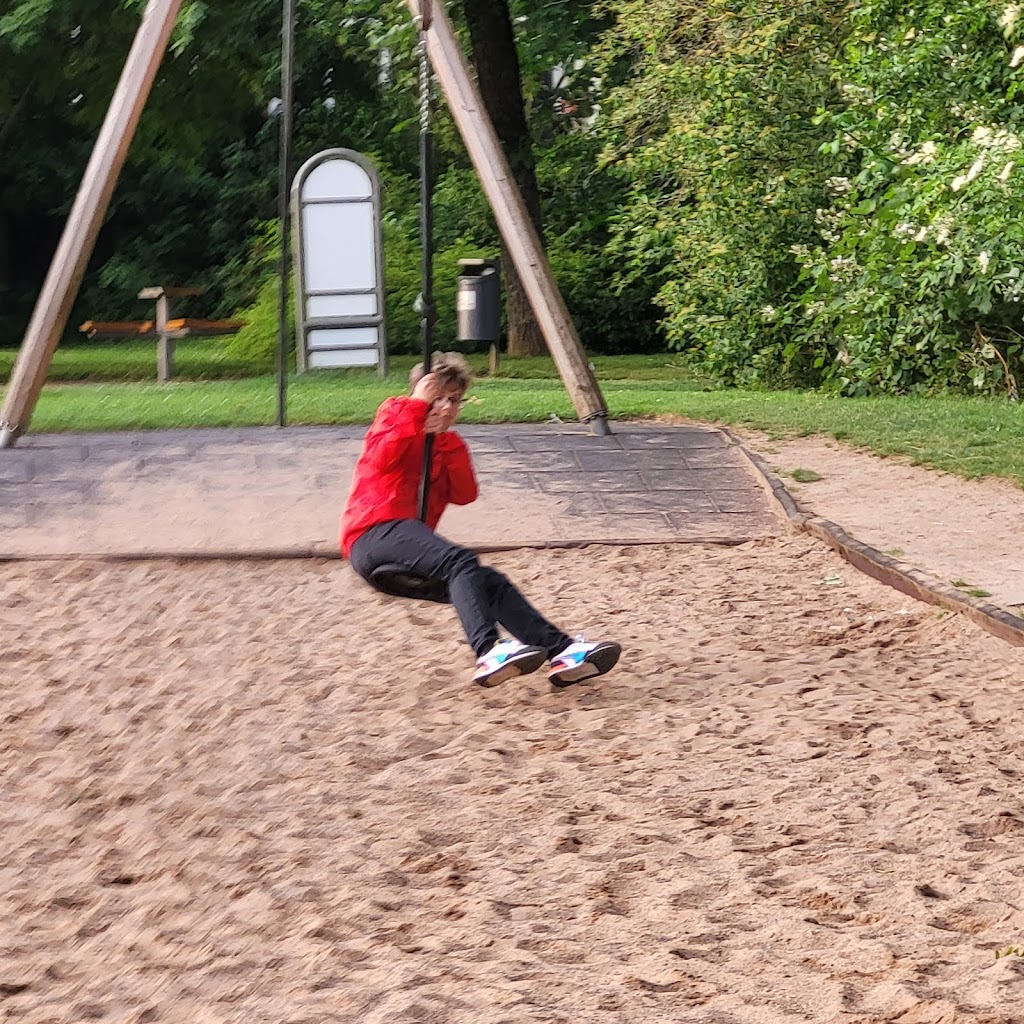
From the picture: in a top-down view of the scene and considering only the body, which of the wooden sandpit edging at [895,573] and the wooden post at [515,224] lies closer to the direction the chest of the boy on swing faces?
the wooden sandpit edging

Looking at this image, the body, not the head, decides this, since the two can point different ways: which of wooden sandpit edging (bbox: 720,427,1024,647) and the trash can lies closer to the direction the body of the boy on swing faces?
the wooden sandpit edging

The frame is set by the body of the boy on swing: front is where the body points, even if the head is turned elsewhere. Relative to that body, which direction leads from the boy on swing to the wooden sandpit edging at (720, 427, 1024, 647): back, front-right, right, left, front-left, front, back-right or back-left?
left

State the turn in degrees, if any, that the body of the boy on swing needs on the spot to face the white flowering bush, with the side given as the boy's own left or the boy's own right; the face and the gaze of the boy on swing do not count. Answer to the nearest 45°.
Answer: approximately 90° to the boy's own left

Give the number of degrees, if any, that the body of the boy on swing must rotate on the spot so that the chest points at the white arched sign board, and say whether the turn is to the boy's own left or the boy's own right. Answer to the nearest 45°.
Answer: approximately 135° to the boy's own left

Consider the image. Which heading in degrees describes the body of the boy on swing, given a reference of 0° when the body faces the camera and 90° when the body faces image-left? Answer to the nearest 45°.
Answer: approximately 315°

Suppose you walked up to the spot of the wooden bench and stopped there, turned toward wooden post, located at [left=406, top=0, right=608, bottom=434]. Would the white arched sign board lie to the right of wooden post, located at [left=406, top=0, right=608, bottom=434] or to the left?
left
